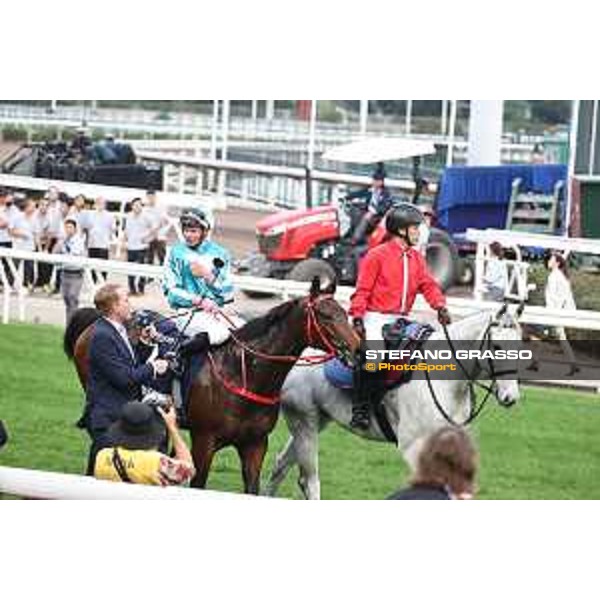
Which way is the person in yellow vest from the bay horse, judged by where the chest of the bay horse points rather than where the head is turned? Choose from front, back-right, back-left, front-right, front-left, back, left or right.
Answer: right

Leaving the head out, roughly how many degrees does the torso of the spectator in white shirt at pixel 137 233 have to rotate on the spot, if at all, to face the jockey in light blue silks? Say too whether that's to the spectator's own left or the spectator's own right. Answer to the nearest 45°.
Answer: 0° — they already face them

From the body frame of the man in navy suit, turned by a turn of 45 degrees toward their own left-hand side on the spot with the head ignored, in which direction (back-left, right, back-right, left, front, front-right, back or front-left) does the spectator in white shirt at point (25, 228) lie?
front-left

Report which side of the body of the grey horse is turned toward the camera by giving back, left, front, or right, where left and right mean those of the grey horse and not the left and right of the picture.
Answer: right

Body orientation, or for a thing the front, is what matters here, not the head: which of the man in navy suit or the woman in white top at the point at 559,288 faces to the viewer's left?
the woman in white top

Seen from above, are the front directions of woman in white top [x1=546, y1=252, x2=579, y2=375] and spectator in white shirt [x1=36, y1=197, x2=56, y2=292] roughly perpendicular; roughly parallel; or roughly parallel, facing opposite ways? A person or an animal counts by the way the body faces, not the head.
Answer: roughly perpendicular

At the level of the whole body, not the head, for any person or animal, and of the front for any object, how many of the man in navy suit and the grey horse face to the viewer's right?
2

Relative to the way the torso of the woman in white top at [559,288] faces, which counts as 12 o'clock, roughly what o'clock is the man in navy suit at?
The man in navy suit is roughly at 10 o'clock from the woman in white top.

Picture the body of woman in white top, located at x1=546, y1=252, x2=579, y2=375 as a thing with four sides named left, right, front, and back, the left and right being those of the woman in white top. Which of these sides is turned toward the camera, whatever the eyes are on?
left

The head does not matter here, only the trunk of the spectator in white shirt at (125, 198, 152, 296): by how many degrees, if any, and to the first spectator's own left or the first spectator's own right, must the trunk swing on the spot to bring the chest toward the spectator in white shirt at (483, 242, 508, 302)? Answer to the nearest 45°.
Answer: approximately 45° to the first spectator's own left

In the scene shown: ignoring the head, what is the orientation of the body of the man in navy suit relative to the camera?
to the viewer's right

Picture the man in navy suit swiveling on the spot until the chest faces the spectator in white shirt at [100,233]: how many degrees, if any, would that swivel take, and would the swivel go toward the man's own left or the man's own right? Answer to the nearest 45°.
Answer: approximately 90° to the man's own left

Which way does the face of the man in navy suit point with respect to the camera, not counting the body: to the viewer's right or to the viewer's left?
to the viewer's right

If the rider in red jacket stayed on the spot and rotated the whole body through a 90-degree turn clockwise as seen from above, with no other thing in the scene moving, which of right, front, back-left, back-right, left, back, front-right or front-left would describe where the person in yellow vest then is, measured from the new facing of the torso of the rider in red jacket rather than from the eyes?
front

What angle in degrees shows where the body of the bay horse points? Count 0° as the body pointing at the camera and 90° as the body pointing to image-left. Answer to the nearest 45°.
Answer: approximately 315°
